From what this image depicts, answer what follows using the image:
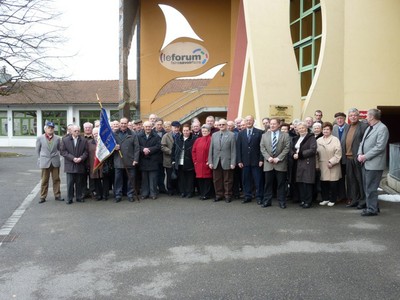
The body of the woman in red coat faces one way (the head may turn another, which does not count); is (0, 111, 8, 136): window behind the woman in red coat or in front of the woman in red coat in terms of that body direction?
behind

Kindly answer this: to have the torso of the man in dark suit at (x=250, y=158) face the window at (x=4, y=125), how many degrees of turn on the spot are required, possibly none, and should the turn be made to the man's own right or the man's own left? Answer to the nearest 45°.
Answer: approximately 135° to the man's own right

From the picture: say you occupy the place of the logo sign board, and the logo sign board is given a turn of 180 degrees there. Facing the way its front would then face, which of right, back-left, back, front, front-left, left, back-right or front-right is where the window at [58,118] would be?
front-left

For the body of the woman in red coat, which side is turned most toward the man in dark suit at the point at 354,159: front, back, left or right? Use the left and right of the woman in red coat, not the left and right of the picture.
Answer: left

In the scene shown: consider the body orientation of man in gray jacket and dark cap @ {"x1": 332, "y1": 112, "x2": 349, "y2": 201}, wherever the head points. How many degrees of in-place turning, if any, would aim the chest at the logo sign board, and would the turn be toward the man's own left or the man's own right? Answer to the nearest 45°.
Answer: approximately 135° to the man's own right

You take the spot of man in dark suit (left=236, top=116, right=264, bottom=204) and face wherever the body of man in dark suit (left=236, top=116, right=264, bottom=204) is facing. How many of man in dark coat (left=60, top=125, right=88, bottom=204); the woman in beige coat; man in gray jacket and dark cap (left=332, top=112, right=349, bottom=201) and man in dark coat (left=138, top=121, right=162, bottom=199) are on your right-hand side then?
2

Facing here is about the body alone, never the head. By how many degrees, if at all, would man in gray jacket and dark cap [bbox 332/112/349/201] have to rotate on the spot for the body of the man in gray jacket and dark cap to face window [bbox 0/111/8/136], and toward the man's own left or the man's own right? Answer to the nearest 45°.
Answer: approximately 135° to the man's own right

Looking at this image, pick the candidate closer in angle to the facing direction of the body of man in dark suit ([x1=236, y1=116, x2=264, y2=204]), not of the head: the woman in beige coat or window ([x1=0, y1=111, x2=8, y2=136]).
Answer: the woman in beige coat
